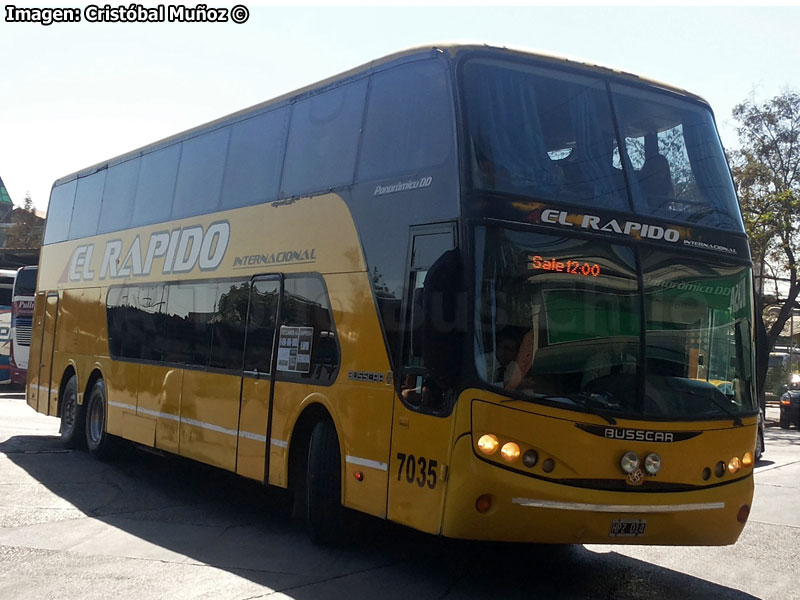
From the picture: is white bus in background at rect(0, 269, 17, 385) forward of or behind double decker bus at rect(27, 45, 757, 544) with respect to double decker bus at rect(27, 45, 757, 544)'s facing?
behind

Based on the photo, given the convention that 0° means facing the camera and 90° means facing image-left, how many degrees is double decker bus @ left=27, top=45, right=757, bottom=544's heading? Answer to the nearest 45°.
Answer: approximately 315°

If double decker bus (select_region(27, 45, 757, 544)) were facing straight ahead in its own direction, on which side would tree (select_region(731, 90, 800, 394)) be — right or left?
on its left
